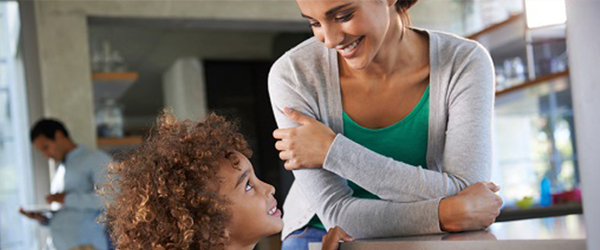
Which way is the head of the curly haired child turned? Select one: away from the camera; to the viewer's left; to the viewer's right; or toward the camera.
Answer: to the viewer's right

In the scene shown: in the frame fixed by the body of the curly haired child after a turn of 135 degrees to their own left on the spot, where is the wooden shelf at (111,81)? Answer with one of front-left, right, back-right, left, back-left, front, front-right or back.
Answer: front-right

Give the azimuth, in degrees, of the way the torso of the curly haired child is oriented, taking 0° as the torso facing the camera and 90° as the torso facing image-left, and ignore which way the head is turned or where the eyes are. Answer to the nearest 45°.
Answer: approximately 270°

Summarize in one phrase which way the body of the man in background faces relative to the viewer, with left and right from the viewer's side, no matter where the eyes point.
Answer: facing to the left of the viewer

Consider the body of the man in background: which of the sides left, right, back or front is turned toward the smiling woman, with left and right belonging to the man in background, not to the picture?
left

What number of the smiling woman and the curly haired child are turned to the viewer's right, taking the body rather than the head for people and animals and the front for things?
1

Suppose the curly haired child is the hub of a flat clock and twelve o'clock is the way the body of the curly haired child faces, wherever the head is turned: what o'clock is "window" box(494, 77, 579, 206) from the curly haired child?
The window is roughly at 10 o'clock from the curly haired child.

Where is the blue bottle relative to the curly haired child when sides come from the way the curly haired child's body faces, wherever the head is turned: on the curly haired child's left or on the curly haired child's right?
on the curly haired child's left

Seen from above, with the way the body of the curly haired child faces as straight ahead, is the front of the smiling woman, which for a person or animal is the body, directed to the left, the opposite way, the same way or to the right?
to the right
